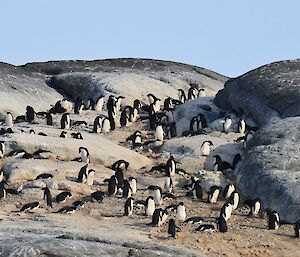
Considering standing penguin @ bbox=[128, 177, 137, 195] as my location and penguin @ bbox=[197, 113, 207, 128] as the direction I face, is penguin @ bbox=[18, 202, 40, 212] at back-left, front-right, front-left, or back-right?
back-left

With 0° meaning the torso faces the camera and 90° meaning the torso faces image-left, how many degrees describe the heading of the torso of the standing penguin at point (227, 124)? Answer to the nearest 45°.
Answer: approximately 315°

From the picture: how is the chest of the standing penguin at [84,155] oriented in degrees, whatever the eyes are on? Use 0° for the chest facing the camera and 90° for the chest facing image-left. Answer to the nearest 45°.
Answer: approximately 45°

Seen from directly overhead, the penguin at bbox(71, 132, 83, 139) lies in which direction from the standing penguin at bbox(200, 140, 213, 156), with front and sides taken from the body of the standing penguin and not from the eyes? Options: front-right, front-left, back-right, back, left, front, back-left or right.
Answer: back-right

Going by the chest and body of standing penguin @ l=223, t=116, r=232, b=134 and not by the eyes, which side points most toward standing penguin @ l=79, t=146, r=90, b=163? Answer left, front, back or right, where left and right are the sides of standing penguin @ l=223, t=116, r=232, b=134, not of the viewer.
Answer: right
